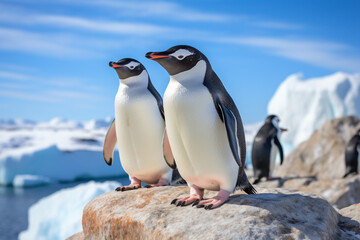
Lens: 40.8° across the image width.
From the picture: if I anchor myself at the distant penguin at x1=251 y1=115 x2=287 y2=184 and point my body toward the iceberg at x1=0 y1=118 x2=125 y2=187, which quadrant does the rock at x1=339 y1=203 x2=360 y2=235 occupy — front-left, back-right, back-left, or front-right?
back-left

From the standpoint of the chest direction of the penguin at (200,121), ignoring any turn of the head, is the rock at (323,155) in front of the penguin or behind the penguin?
behind

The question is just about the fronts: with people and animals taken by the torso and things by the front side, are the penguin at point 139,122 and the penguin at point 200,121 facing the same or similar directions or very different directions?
same or similar directions

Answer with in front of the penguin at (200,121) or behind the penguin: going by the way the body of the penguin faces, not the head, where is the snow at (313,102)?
behind

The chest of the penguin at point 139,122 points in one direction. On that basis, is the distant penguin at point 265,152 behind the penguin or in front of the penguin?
behind

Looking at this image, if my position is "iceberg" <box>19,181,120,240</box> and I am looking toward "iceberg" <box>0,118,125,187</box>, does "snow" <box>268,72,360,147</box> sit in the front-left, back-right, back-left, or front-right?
front-right

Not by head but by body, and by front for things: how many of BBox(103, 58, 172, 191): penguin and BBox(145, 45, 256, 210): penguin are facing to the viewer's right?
0

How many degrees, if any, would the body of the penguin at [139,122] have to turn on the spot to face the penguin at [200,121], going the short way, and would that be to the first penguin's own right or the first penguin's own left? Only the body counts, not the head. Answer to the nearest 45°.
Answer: approximately 90° to the first penguin's own left

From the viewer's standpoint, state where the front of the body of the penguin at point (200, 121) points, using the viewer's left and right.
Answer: facing the viewer and to the left of the viewer

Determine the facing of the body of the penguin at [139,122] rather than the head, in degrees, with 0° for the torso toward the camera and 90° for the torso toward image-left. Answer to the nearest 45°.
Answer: approximately 45°

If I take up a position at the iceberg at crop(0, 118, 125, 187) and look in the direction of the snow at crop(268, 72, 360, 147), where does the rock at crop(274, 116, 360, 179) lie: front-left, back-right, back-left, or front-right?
front-right

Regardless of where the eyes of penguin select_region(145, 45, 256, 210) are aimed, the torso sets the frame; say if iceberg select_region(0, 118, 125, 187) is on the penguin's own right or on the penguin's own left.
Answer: on the penguin's own right

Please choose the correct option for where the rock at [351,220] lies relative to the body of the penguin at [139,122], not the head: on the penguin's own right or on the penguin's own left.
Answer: on the penguin's own left
